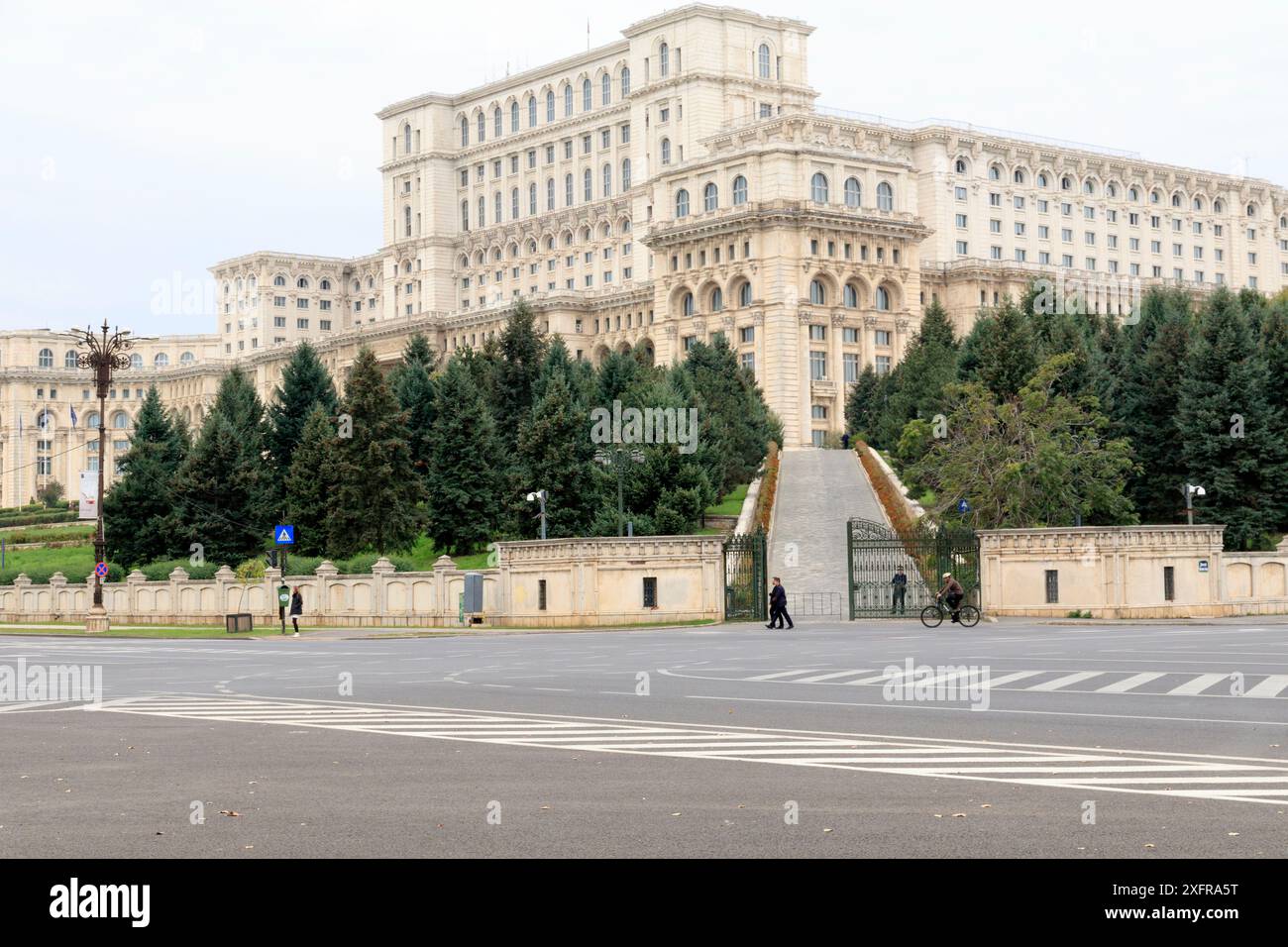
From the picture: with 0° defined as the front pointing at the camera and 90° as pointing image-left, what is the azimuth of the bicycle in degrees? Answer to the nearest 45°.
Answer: approximately 90°

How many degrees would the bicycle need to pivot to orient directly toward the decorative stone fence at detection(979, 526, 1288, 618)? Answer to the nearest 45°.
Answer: approximately 135° to its right

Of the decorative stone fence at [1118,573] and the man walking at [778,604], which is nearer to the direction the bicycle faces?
the man walking

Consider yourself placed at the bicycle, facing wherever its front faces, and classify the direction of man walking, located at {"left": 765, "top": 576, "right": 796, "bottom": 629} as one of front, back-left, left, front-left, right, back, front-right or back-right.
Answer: front-left
